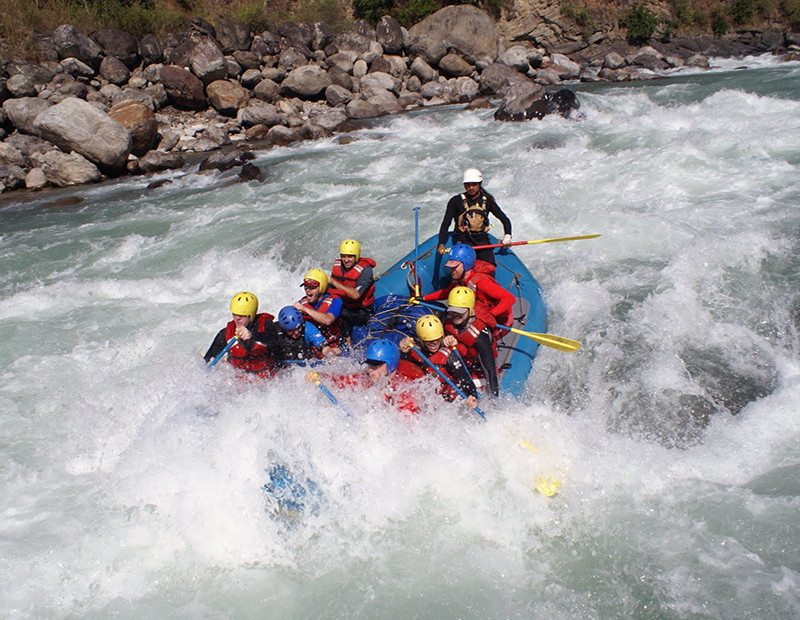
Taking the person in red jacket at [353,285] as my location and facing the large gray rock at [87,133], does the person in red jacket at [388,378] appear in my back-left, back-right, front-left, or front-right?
back-left

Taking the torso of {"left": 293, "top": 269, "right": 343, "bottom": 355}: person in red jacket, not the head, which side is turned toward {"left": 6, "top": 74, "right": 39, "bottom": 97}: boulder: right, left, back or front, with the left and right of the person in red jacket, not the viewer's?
right

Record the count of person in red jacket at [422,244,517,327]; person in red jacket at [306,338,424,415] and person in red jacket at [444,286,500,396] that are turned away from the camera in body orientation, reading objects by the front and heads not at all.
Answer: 0

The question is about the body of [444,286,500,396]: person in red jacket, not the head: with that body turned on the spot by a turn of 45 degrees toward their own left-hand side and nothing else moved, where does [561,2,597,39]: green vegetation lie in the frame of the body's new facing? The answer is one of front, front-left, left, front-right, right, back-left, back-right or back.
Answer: back

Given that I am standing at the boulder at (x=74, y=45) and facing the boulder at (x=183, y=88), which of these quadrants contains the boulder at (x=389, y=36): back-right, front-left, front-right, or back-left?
front-left

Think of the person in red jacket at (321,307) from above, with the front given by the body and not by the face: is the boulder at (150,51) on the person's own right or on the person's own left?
on the person's own right

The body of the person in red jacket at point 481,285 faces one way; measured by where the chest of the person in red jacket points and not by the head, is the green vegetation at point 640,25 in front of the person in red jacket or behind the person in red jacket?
behind

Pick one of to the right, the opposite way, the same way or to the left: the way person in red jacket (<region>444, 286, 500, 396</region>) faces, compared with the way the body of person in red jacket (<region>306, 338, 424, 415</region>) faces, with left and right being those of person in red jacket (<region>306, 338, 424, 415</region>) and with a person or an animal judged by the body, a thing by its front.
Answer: the same way

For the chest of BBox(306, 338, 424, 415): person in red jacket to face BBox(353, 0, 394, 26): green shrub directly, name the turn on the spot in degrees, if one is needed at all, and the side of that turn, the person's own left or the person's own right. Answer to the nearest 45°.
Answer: approximately 135° to the person's own right

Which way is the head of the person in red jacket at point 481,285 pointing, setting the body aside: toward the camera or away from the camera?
toward the camera

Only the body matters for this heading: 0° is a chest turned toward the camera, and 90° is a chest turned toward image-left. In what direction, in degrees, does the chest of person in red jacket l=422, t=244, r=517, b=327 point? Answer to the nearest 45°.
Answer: approximately 45°

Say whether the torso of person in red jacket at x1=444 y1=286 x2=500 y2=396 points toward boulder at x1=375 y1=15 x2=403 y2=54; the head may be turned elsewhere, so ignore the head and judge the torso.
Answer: no

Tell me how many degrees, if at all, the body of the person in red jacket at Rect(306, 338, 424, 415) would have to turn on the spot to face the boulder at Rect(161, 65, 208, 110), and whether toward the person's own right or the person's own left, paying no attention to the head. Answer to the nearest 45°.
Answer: approximately 135° to the person's own right

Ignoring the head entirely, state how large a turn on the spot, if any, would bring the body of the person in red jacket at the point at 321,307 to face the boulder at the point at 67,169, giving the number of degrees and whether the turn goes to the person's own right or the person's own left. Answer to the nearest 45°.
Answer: approximately 90° to the person's own right

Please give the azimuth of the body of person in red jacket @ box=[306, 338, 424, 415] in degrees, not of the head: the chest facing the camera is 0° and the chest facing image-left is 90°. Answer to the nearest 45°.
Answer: approximately 45°

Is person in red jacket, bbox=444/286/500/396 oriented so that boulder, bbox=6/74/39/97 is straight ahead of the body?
no

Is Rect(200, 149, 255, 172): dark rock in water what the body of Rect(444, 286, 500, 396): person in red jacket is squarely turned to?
no

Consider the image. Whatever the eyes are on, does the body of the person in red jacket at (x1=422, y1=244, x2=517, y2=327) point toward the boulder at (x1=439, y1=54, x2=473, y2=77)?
no

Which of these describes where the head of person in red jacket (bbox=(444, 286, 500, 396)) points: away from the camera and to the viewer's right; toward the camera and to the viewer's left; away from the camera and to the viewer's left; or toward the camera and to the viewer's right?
toward the camera and to the viewer's left

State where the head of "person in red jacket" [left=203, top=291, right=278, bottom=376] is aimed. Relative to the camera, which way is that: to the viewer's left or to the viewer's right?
to the viewer's left
